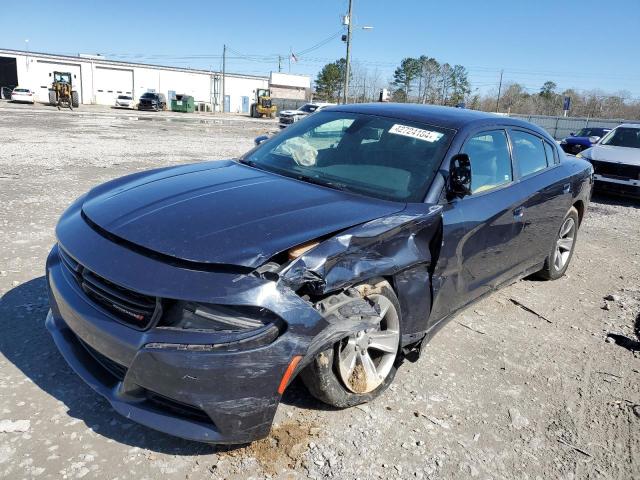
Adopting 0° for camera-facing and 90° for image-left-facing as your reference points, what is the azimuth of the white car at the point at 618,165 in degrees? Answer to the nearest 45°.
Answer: approximately 45°

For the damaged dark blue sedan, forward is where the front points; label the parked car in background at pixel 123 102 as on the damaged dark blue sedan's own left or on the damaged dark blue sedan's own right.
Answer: on the damaged dark blue sedan's own right

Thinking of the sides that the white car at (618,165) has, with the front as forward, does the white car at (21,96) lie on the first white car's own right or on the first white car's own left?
on the first white car's own right

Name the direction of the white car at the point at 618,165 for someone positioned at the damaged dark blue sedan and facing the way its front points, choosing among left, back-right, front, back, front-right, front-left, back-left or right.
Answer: back
